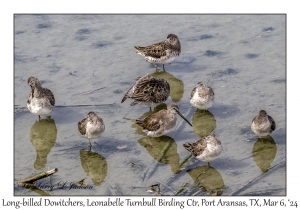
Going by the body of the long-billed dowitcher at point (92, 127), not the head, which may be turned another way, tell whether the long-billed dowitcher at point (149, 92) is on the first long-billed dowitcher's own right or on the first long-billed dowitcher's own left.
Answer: on the first long-billed dowitcher's own left

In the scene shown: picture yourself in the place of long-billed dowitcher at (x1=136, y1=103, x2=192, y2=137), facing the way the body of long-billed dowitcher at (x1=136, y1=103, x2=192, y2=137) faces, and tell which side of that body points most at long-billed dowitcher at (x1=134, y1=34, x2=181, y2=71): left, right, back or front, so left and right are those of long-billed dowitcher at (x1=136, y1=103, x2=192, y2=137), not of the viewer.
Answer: left

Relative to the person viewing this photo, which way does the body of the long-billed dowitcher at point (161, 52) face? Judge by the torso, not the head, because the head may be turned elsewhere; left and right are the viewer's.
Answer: facing to the right of the viewer

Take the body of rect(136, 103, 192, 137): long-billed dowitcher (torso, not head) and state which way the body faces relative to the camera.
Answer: to the viewer's right

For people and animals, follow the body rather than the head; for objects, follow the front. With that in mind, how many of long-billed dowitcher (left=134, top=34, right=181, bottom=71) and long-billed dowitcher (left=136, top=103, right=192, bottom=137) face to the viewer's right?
2

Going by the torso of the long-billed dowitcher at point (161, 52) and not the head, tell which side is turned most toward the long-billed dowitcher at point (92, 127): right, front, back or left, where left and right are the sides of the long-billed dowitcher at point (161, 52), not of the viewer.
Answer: right
